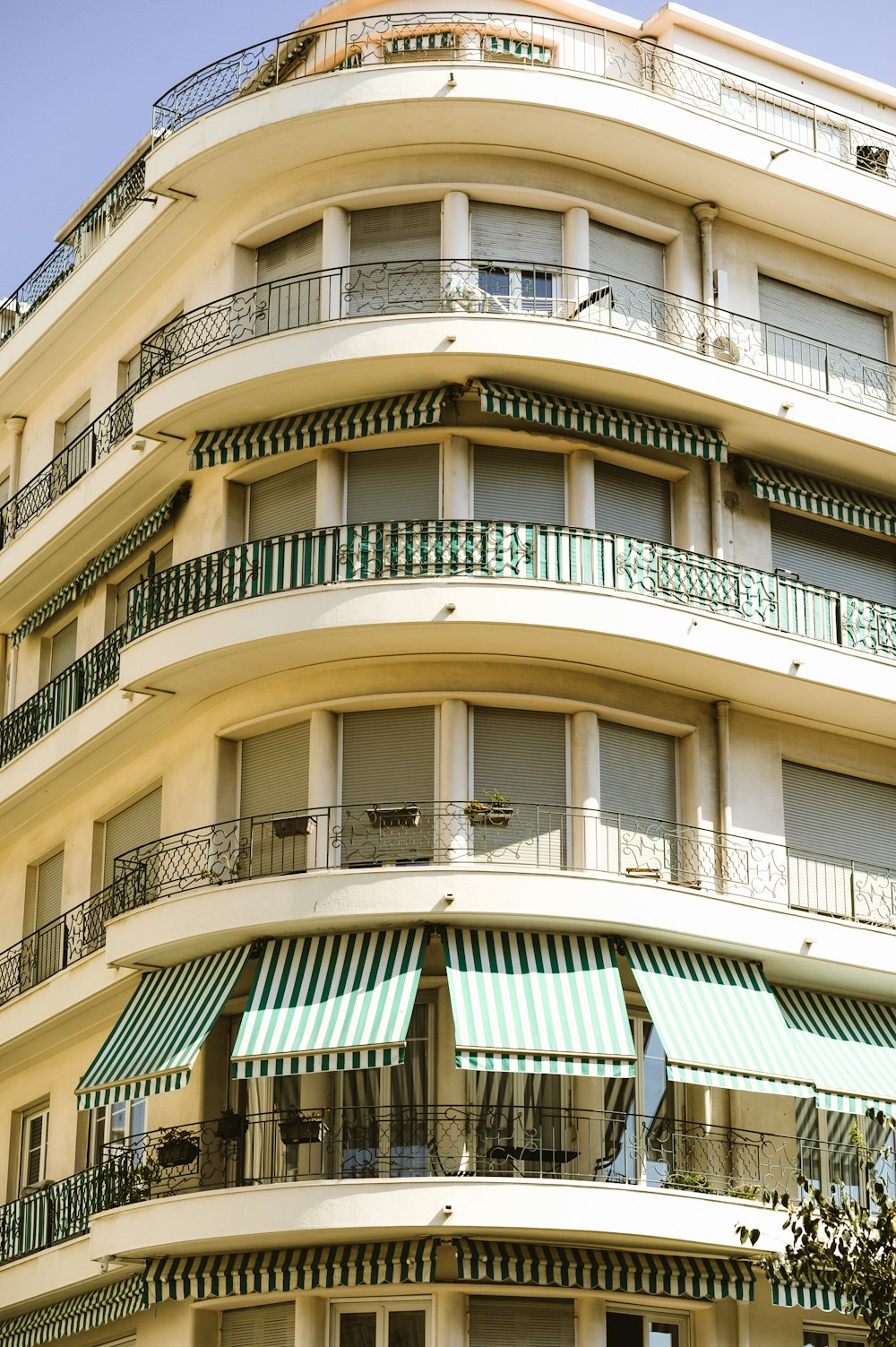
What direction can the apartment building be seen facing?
toward the camera
